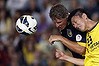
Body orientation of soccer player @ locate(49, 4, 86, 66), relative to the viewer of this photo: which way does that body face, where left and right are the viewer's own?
facing the viewer and to the left of the viewer

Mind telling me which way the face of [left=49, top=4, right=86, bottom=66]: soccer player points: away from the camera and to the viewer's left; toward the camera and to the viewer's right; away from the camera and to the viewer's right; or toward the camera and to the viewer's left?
toward the camera and to the viewer's left

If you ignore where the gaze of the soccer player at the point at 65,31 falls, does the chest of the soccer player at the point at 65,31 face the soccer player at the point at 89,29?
no

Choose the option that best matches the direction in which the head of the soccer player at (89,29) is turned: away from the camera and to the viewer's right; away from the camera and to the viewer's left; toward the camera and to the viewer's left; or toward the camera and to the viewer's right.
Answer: toward the camera and to the viewer's left
